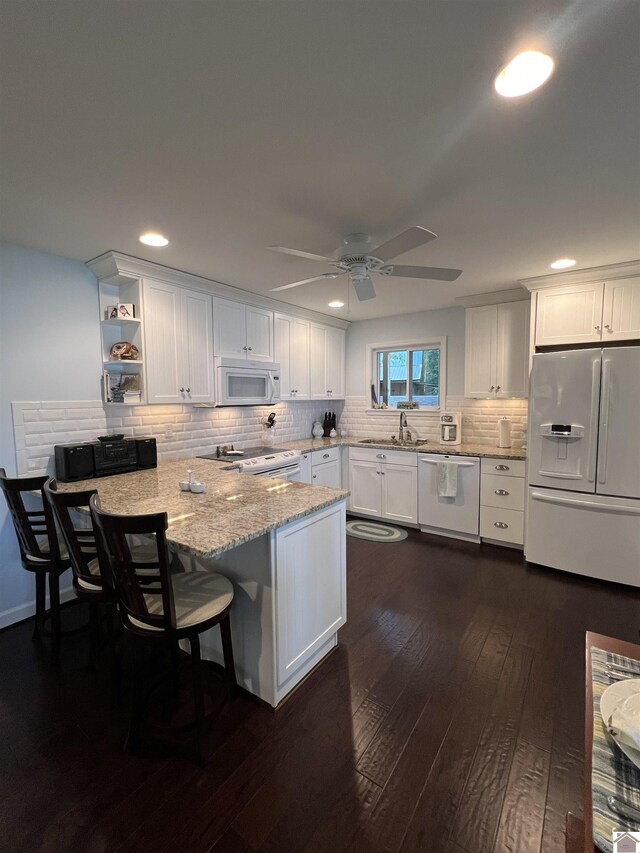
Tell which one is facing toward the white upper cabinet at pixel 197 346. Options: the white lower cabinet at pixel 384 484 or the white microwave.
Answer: the white lower cabinet

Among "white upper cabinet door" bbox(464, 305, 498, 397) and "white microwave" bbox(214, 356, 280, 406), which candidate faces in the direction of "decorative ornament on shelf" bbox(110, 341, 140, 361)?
the white upper cabinet door

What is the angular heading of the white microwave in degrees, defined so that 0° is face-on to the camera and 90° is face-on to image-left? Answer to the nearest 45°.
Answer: approximately 315°

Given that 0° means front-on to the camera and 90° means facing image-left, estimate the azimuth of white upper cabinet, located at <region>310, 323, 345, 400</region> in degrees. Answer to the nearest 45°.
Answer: approximately 315°

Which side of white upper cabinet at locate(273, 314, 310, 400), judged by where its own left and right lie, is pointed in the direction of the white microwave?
right

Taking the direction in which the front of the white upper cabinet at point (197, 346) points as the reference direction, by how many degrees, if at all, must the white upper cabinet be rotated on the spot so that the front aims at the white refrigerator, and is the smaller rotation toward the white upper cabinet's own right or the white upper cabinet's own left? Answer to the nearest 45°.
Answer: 0° — it already faces it

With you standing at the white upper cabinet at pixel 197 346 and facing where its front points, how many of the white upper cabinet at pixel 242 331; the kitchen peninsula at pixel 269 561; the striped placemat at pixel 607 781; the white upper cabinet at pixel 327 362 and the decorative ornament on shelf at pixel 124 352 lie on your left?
2

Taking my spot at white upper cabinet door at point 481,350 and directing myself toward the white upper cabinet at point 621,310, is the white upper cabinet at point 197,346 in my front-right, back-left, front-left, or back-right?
back-right
